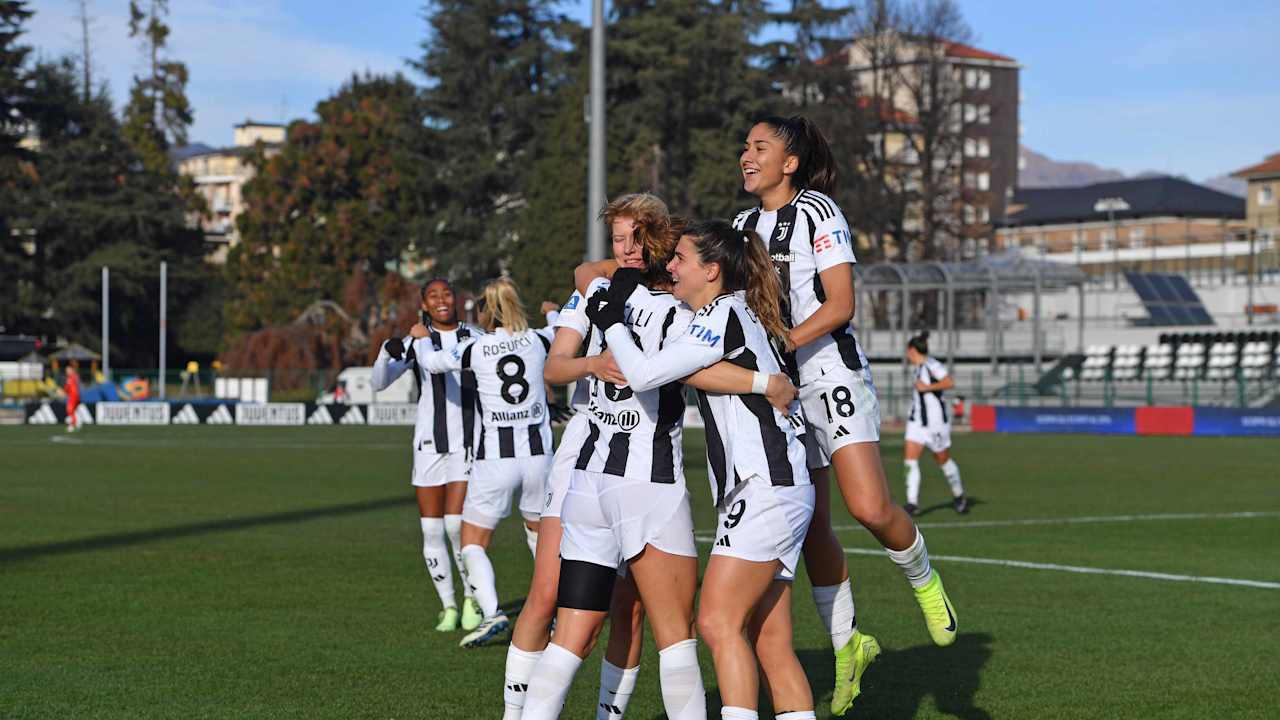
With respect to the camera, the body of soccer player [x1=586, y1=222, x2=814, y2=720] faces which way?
to the viewer's left

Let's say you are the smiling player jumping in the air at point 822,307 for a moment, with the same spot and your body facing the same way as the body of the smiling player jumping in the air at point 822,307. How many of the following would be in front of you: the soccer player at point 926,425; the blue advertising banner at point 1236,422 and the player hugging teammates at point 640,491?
1

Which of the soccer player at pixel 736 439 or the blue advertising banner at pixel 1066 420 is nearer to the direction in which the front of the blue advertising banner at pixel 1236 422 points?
the soccer player

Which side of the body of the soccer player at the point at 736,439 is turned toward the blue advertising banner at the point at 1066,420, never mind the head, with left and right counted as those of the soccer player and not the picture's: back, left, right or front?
right

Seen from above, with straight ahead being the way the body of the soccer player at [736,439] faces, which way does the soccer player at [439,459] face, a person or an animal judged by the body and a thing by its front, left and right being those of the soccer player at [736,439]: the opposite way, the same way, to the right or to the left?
to the left

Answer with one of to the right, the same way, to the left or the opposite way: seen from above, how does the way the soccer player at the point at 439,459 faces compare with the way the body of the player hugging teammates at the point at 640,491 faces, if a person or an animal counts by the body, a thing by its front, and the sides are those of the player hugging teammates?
the opposite way

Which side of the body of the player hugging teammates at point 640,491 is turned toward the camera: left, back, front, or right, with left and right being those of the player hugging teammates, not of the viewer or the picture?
back

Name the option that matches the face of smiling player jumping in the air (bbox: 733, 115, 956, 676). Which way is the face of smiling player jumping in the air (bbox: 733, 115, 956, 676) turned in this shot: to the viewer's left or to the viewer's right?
to the viewer's left

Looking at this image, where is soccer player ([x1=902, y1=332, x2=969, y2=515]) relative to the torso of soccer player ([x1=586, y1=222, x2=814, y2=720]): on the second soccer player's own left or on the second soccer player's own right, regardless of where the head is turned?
on the second soccer player's own right

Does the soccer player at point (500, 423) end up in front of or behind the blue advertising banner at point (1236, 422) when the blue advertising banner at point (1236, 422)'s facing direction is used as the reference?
in front
